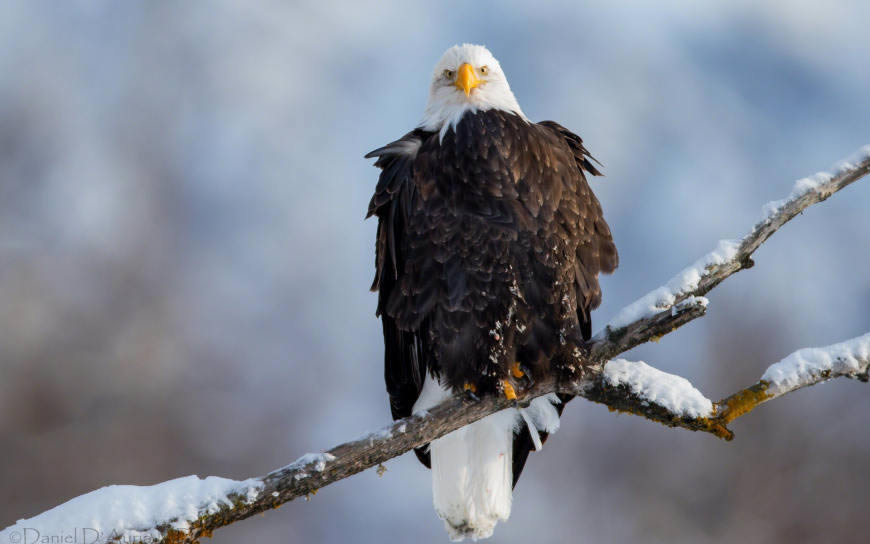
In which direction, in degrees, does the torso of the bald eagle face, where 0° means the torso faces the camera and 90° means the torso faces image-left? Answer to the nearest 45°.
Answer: approximately 0°
